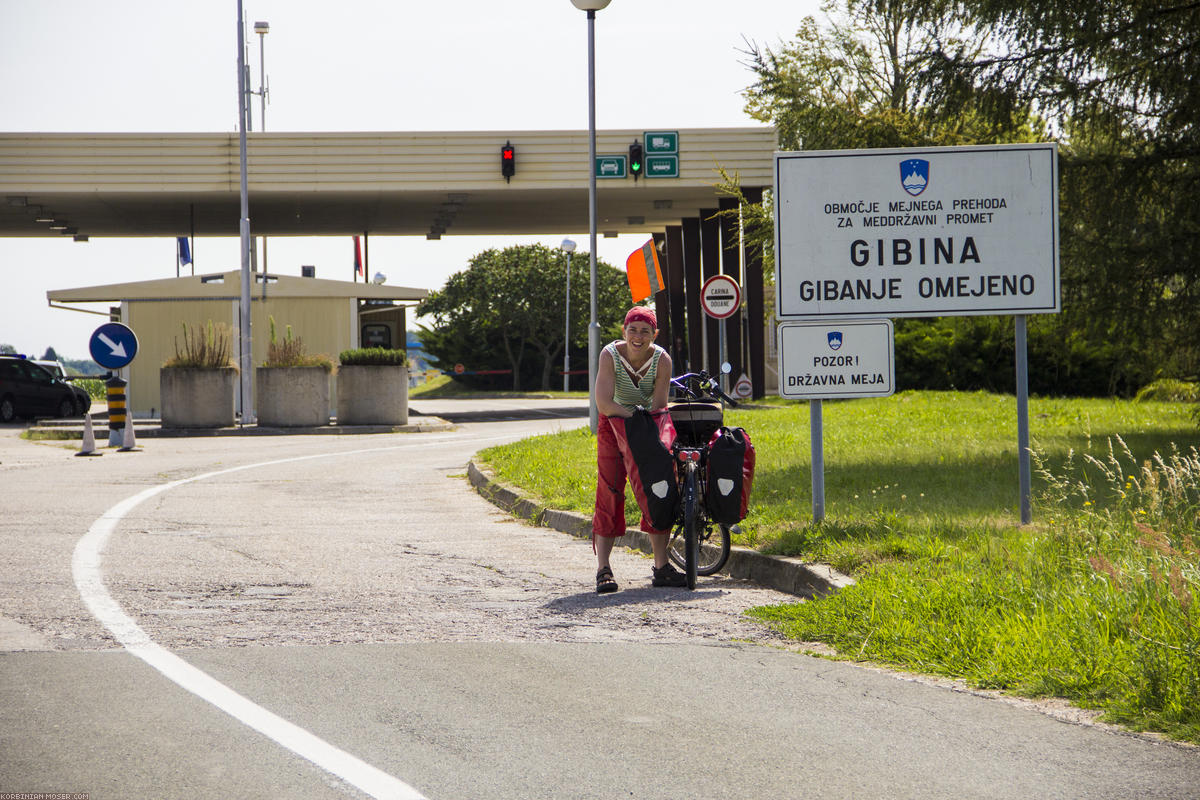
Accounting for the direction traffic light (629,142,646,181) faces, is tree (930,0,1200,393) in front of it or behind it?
in front

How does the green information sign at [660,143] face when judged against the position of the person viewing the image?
facing the viewer

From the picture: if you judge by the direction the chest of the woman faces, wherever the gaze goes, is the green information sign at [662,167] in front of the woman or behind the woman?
behind

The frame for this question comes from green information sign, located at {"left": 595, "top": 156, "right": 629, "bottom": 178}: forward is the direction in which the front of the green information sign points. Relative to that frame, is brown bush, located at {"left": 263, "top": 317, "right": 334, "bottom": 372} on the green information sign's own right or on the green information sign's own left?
on the green information sign's own right

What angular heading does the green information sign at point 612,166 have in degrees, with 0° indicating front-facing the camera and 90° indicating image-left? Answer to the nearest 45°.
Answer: approximately 0°

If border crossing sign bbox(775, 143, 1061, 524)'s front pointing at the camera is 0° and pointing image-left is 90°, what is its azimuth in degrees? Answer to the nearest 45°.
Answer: approximately 0°

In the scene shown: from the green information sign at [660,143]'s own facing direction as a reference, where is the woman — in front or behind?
in front

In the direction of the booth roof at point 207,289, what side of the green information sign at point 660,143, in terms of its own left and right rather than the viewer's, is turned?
right

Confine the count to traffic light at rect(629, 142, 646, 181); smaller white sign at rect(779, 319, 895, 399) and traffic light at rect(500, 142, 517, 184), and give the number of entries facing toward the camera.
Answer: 3

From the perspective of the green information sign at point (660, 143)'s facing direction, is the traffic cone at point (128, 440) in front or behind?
in front

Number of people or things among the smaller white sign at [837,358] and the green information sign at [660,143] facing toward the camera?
2
